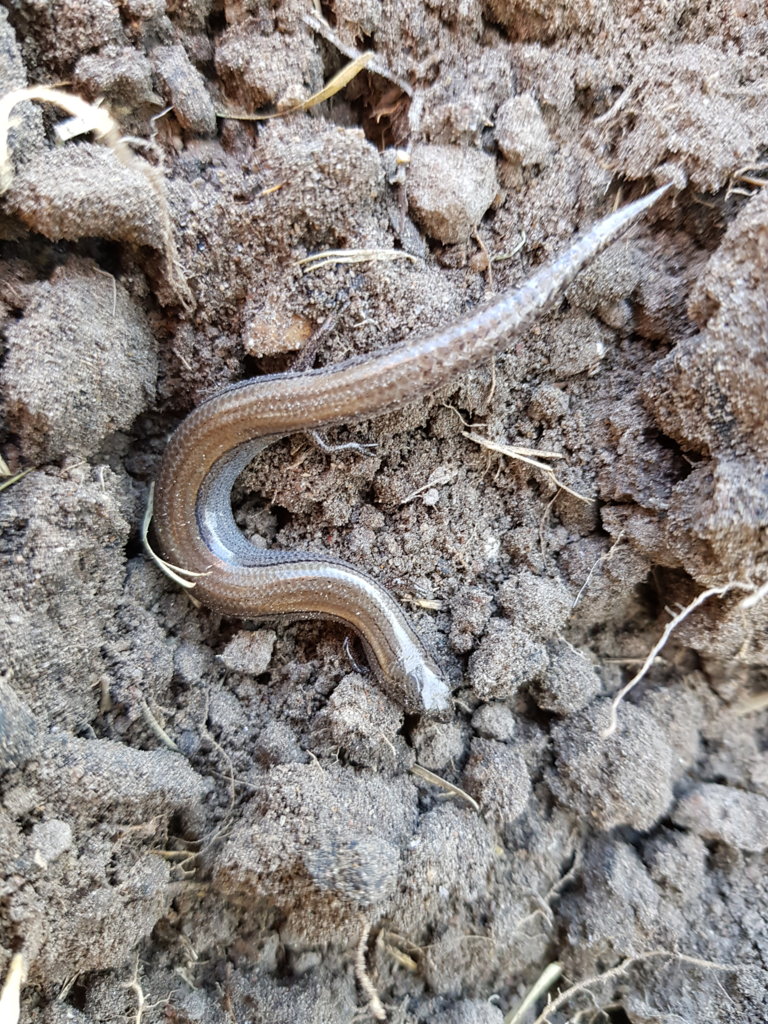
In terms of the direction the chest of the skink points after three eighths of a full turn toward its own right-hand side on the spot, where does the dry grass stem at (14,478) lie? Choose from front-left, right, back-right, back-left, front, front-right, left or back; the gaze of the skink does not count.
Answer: front

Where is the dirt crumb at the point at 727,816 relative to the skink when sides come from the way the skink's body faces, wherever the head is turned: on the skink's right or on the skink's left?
on the skink's left

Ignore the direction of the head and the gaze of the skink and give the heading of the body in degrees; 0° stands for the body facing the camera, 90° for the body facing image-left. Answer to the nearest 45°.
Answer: approximately 315°
